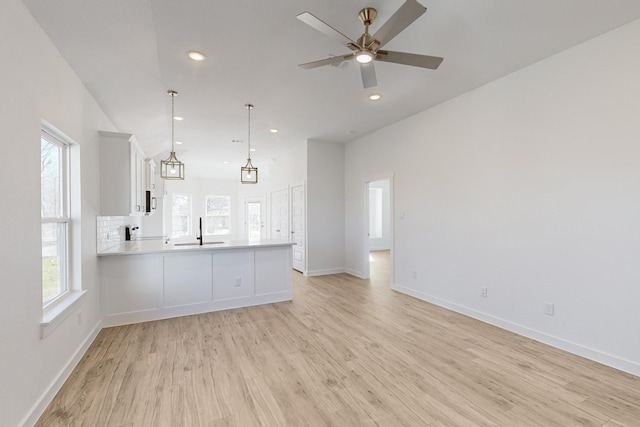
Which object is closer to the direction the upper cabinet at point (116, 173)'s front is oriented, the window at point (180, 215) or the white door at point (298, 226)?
the white door

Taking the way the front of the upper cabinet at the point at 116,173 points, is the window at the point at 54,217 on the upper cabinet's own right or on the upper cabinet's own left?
on the upper cabinet's own right

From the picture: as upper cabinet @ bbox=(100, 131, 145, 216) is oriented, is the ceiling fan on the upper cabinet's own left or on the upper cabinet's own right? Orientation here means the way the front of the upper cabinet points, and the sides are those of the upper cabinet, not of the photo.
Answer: on the upper cabinet's own right

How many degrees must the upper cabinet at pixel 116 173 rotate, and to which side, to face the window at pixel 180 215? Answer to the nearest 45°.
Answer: approximately 90° to its left

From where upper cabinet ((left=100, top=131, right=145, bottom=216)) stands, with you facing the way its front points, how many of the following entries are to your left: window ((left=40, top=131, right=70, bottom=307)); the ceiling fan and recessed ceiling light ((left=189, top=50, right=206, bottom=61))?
0

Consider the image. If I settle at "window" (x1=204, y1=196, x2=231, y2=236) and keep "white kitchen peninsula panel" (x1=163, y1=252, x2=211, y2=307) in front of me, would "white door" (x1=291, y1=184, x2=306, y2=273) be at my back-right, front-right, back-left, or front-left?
front-left

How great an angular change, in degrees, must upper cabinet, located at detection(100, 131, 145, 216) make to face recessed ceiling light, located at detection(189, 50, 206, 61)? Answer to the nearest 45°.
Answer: approximately 45° to its right

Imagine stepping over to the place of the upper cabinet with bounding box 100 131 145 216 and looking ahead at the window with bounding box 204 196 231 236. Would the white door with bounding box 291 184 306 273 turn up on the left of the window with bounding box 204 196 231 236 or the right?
right

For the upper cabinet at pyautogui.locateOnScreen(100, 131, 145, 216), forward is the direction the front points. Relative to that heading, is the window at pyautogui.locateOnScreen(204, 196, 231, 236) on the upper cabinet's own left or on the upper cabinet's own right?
on the upper cabinet's own left

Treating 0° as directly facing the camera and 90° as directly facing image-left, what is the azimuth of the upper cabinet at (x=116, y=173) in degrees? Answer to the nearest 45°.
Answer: approximately 270°

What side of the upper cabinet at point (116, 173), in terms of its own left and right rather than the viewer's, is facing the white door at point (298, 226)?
front
